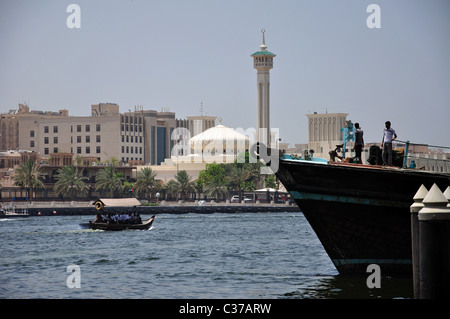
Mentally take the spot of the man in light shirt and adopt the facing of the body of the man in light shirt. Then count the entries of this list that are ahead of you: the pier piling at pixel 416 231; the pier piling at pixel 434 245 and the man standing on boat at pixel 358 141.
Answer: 2

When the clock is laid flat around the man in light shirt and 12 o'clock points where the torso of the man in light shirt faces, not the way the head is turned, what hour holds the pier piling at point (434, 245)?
The pier piling is roughly at 12 o'clock from the man in light shirt.

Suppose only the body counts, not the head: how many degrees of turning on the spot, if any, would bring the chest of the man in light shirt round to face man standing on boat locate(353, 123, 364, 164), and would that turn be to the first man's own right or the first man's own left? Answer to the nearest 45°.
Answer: approximately 135° to the first man's own right

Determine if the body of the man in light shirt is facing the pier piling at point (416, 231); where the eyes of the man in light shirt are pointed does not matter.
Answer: yes

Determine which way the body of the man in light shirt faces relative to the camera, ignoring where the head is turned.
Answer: toward the camera

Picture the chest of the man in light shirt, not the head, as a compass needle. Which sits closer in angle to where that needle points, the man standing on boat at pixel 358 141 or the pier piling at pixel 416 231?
the pier piling
